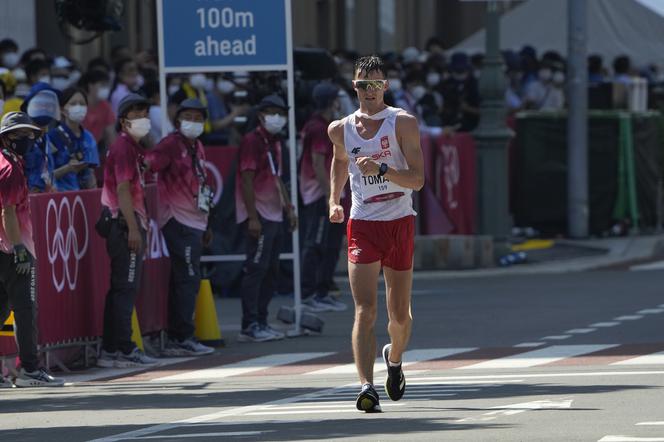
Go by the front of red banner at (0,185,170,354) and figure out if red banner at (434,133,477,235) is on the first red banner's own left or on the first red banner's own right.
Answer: on the first red banner's own left

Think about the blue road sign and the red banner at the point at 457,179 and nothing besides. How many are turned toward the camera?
2

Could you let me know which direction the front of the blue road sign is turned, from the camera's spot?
facing the viewer

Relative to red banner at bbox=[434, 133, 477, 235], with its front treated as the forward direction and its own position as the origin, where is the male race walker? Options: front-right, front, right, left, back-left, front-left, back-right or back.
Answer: front

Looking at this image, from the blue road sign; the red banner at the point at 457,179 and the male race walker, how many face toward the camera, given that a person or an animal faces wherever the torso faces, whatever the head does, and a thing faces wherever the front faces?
3

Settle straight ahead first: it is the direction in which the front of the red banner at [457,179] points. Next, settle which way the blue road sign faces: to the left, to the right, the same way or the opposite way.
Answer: the same way

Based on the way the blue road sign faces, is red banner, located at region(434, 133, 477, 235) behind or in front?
behind

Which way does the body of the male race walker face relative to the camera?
toward the camera

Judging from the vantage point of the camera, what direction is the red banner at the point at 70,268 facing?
facing the viewer and to the right of the viewer

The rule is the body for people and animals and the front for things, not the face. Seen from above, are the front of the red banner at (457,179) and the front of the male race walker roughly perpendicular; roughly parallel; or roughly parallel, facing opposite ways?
roughly parallel

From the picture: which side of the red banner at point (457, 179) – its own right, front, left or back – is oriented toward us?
front

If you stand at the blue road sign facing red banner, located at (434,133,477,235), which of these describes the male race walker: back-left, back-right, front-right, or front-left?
back-right
